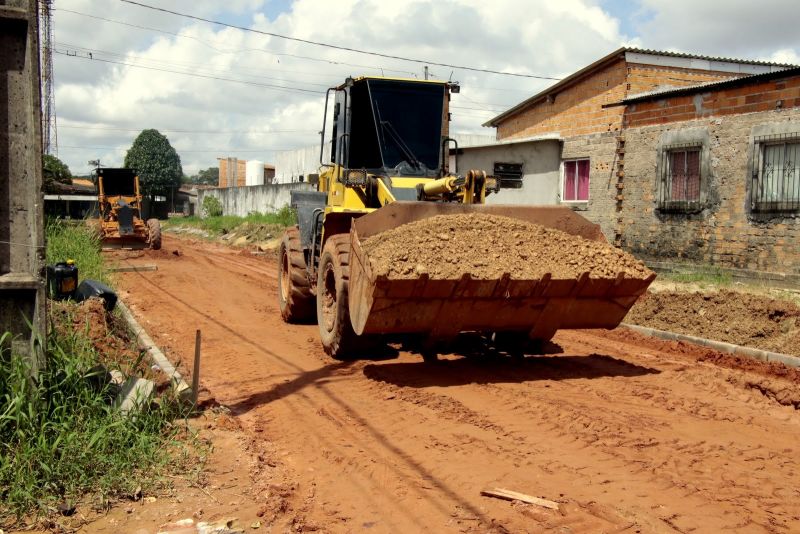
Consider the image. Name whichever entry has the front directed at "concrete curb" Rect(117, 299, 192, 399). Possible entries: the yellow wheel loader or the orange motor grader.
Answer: the orange motor grader

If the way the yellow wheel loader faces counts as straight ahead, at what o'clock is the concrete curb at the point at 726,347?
The concrete curb is roughly at 10 o'clock from the yellow wheel loader.

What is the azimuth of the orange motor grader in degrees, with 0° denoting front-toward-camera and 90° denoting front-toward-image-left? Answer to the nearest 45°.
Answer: approximately 0°

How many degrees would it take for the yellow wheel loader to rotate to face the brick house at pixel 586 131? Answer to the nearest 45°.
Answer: approximately 135° to its left

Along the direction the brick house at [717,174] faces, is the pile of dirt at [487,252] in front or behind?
in front

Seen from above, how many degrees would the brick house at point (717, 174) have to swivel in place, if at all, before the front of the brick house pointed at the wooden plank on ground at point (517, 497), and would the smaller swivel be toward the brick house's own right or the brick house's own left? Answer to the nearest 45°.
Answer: approximately 45° to the brick house's own left

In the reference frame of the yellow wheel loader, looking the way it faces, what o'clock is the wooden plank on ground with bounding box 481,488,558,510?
The wooden plank on ground is roughly at 1 o'clock from the yellow wheel loader.

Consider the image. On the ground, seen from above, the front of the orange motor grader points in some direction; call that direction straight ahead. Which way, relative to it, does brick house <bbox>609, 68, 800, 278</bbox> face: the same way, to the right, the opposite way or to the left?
to the right

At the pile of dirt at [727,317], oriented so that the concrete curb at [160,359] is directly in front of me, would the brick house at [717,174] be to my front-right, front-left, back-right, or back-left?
back-right

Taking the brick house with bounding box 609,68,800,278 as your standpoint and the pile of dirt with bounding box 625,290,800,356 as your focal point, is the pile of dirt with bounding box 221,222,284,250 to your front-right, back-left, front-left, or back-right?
back-right

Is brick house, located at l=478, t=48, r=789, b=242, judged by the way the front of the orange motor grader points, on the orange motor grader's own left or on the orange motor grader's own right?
on the orange motor grader's own left

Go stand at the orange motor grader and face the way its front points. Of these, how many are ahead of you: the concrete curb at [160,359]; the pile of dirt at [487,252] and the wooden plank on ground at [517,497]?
3

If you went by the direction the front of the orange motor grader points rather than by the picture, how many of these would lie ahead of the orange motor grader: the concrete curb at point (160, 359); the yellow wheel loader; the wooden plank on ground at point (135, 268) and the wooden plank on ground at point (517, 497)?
4

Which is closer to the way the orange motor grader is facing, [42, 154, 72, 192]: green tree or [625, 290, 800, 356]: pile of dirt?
the pile of dirt

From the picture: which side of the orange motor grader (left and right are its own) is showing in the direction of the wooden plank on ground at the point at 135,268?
front
